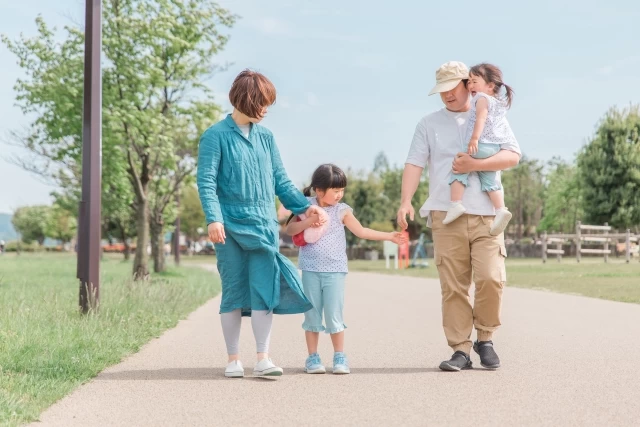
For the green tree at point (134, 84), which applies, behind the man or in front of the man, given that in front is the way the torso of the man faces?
behind

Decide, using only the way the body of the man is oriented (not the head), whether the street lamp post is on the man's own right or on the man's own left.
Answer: on the man's own right

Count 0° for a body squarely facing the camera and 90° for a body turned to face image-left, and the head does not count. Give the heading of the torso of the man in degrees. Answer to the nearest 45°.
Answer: approximately 0°

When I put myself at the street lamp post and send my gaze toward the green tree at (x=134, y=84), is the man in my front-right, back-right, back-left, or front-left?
back-right
